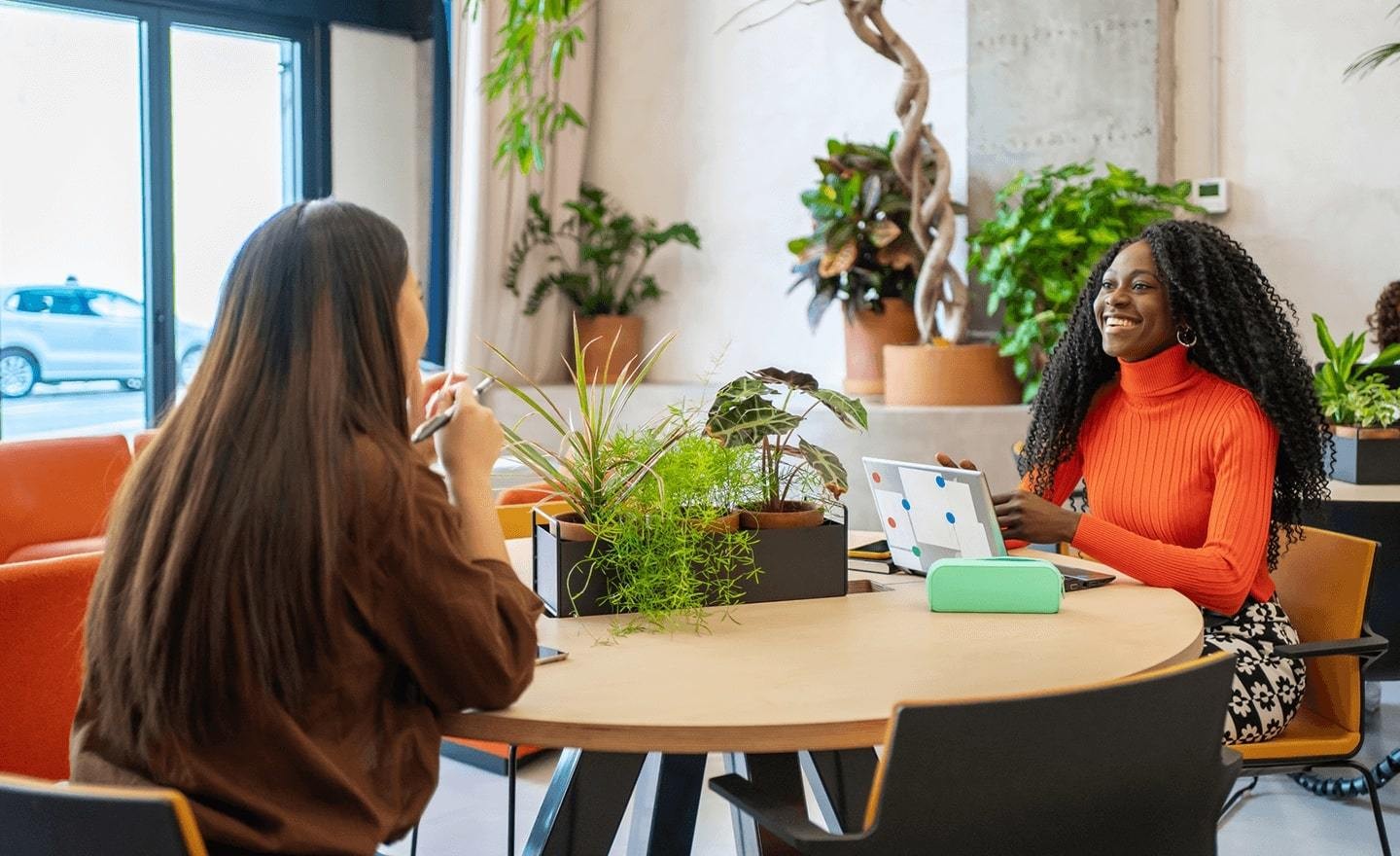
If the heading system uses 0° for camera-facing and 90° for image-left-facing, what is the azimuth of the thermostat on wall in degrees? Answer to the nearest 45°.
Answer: approximately 0°

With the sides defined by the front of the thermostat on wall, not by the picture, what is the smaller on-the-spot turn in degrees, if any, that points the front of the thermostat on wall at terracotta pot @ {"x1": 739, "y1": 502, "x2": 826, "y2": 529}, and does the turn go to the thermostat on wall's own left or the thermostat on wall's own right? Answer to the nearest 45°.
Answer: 0° — it already faces it

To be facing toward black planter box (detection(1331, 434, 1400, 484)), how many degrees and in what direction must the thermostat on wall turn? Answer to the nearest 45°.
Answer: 0° — it already faces it

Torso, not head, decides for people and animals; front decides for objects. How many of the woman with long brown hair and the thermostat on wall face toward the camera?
1

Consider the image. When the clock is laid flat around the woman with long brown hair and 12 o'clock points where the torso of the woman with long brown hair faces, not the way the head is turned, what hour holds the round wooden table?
The round wooden table is roughly at 1 o'clock from the woman with long brown hair.

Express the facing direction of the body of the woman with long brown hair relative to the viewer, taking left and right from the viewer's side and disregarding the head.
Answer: facing away from the viewer and to the right of the viewer

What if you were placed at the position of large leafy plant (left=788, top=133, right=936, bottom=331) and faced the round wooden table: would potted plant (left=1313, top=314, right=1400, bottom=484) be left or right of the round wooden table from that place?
left

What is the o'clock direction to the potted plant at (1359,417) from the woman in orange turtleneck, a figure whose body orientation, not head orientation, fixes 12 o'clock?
The potted plant is roughly at 5 o'clock from the woman in orange turtleneck.

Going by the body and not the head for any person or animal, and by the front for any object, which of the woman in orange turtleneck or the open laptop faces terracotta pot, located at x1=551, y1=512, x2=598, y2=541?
the woman in orange turtleneck

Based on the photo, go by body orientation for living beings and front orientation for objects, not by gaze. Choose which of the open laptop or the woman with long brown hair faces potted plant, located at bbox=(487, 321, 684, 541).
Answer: the woman with long brown hair

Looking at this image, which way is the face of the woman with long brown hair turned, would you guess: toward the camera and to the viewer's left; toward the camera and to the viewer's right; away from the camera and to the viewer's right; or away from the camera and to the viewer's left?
away from the camera and to the viewer's right

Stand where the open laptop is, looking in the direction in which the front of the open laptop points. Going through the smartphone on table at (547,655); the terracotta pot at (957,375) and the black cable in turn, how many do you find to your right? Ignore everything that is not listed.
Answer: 1
